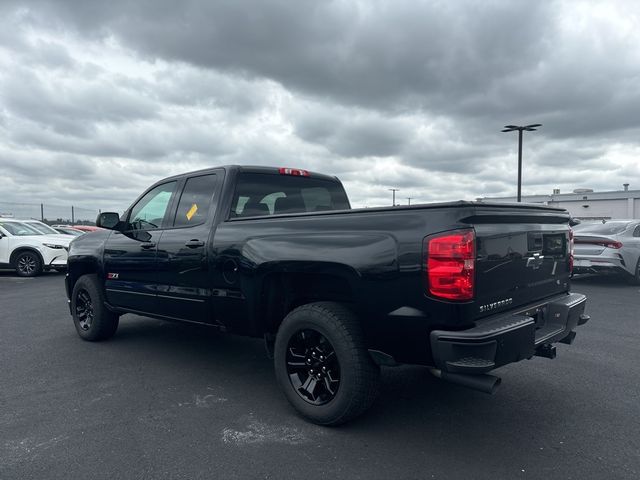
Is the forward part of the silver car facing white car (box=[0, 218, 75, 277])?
no

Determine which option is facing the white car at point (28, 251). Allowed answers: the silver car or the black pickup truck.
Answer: the black pickup truck

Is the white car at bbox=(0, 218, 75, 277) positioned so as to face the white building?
no

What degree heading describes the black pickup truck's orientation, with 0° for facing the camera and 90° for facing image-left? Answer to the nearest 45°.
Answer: approximately 135°

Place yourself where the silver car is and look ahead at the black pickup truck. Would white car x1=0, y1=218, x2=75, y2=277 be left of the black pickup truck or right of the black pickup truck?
right

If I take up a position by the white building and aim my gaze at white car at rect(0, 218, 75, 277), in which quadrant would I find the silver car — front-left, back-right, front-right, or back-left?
front-left

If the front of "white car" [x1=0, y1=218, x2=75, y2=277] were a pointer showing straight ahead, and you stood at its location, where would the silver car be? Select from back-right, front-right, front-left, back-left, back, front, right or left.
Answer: front

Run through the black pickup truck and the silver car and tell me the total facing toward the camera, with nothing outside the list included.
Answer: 0

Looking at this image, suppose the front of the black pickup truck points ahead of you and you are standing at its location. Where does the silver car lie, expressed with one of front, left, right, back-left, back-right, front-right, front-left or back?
right

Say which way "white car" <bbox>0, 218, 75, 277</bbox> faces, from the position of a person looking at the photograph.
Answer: facing the viewer and to the right of the viewer

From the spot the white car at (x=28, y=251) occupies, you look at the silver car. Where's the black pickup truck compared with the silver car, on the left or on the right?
right

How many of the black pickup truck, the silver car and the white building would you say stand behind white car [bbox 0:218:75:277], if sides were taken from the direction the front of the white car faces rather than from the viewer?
0

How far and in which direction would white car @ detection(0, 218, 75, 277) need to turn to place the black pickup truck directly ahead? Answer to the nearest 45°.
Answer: approximately 45° to its right

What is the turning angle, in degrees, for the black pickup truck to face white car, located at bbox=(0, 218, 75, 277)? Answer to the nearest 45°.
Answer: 0° — it already faces it

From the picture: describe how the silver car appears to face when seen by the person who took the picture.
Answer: facing away from the viewer and to the right of the viewer

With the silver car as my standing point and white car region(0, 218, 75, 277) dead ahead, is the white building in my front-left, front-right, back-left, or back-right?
back-right
